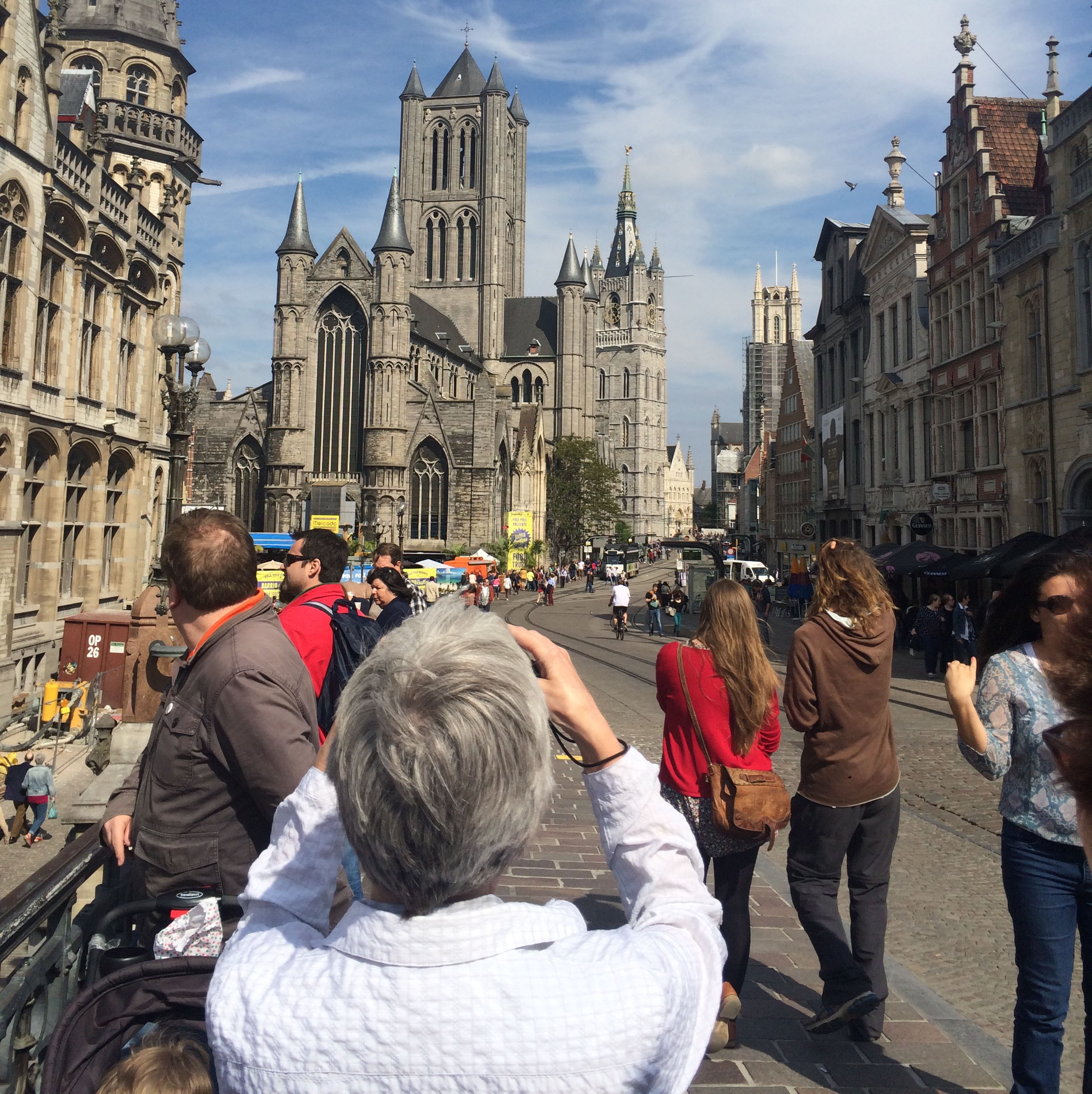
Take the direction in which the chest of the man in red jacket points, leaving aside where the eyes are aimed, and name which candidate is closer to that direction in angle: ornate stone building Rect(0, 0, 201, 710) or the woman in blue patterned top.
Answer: the ornate stone building

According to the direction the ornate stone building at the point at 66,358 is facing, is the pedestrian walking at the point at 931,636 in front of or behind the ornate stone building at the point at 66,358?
in front

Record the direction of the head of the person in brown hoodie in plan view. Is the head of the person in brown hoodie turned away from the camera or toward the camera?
away from the camera

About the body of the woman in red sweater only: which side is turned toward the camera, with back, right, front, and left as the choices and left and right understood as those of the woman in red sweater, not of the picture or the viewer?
back
